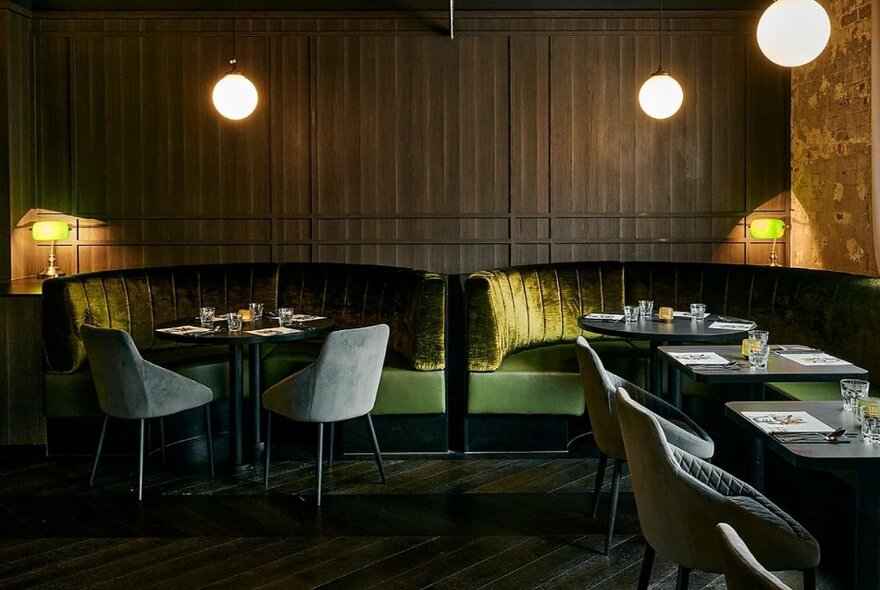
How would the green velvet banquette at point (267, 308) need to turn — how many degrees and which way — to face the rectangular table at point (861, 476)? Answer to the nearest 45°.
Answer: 0° — it already faces it

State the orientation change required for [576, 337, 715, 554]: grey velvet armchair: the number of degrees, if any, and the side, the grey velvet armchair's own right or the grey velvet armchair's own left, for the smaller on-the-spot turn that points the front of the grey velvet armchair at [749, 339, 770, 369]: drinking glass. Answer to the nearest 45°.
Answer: approximately 45° to the grey velvet armchair's own left

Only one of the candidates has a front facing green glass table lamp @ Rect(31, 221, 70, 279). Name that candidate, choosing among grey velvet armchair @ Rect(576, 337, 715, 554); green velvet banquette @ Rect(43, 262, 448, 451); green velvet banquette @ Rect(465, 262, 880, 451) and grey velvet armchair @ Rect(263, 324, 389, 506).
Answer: grey velvet armchair @ Rect(263, 324, 389, 506)

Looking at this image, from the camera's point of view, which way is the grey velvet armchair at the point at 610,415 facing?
to the viewer's right

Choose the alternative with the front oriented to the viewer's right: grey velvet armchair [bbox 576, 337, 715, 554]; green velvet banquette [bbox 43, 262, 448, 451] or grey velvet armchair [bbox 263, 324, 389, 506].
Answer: grey velvet armchair [bbox 576, 337, 715, 554]

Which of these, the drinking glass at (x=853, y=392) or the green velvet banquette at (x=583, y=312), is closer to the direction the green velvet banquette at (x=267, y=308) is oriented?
the drinking glass

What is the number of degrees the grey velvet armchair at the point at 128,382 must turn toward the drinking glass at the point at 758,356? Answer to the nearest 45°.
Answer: approximately 90° to its right

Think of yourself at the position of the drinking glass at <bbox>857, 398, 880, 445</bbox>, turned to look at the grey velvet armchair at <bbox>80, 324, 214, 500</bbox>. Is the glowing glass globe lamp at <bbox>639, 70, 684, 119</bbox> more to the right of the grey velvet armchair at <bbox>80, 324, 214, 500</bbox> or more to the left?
right

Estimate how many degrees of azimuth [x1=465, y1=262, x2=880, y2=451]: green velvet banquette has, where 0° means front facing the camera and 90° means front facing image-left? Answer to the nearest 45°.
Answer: approximately 0°

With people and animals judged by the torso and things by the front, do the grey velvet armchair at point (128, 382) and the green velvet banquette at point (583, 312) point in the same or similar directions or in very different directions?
very different directions

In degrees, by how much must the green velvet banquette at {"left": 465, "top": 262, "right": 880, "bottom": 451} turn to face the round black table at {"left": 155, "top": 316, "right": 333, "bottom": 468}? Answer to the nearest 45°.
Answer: approximately 45° to its right
